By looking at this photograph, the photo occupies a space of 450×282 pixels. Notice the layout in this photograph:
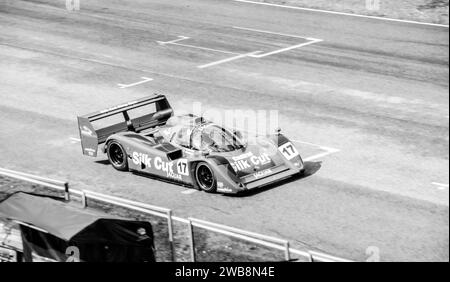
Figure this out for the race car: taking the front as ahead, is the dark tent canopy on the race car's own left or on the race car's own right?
on the race car's own right

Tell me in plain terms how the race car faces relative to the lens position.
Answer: facing the viewer and to the right of the viewer
